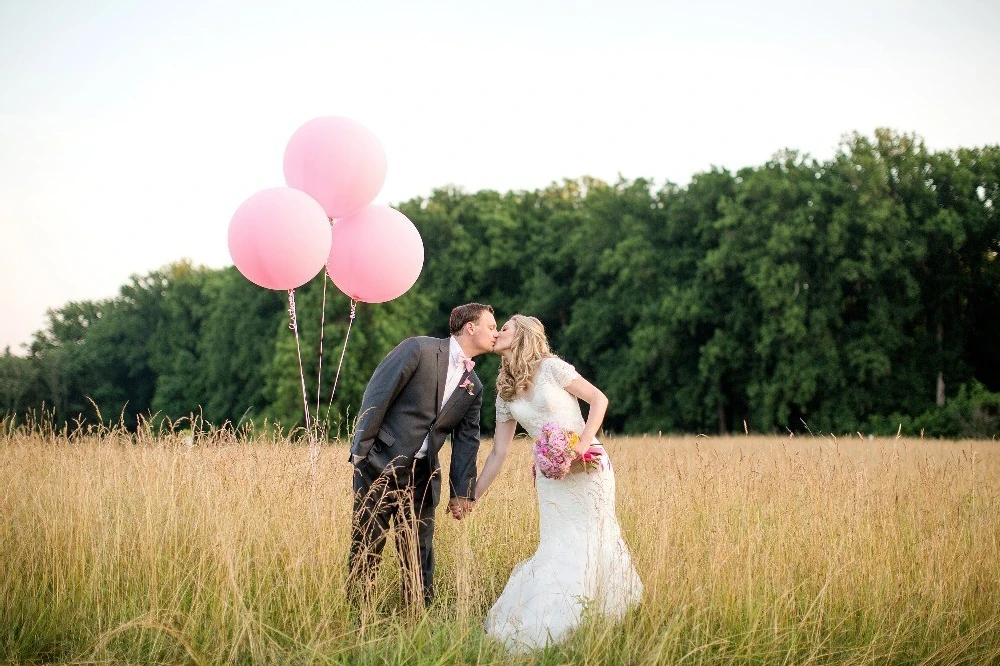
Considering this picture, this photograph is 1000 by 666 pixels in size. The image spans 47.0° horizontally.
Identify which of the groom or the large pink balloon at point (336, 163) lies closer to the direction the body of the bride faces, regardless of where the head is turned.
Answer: the groom

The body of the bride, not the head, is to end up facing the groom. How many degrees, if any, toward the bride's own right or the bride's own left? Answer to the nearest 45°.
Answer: approximately 45° to the bride's own right

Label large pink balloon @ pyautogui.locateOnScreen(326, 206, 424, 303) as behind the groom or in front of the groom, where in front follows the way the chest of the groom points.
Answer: behind

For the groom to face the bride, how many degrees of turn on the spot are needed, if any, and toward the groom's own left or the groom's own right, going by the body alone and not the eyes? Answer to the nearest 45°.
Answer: approximately 45° to the groom's own left

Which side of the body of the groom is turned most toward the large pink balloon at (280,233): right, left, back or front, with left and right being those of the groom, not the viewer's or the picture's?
back

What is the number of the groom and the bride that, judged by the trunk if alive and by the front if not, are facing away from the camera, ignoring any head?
0

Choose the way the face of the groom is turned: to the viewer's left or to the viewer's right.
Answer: to the viewer's right

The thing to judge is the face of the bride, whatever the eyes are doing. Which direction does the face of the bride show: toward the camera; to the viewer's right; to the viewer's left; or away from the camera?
to the viewer's left

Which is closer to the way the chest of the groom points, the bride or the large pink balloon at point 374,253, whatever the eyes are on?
the bride
